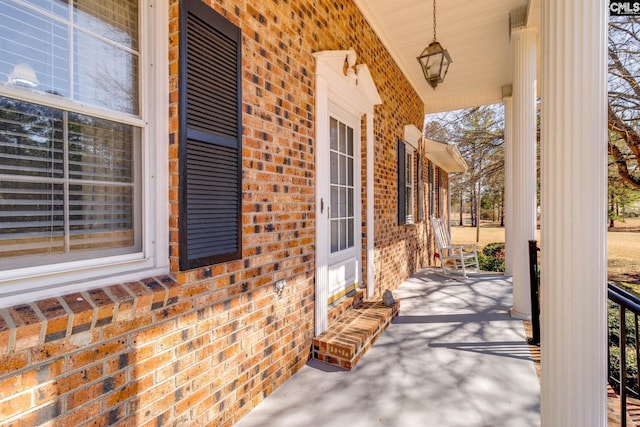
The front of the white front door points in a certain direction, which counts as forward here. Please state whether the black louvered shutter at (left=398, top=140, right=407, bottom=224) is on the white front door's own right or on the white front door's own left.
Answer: on the white front door's own left

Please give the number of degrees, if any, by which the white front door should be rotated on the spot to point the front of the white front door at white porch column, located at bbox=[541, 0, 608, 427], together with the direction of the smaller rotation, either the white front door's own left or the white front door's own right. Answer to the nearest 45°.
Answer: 0° — it already faces it

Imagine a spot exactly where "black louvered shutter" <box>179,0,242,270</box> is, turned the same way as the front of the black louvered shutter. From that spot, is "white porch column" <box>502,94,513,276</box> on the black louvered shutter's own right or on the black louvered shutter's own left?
on the black louvered shutter's own left

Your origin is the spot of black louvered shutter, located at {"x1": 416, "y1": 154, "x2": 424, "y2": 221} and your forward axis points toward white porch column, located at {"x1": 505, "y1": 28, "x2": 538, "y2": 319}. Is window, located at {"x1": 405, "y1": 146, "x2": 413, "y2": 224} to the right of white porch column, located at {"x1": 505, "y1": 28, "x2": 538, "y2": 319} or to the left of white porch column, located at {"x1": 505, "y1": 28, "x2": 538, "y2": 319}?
right

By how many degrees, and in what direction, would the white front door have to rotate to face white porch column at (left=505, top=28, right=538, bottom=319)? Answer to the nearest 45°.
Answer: approximately 45° to its left

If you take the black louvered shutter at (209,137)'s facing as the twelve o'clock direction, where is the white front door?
The white front door is roughly at 9 o'clock from the black louvered shutter.

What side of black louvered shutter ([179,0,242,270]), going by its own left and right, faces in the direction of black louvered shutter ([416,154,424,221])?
left

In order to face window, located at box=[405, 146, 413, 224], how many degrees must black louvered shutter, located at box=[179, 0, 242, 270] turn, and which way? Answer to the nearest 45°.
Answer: approximately 90° to its left

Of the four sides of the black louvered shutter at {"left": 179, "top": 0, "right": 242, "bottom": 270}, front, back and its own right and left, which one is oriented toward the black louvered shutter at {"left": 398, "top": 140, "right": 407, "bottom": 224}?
left

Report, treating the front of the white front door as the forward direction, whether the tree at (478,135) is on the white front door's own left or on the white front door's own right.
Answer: on the white front door's own left

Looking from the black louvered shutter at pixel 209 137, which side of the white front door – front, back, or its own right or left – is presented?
right
